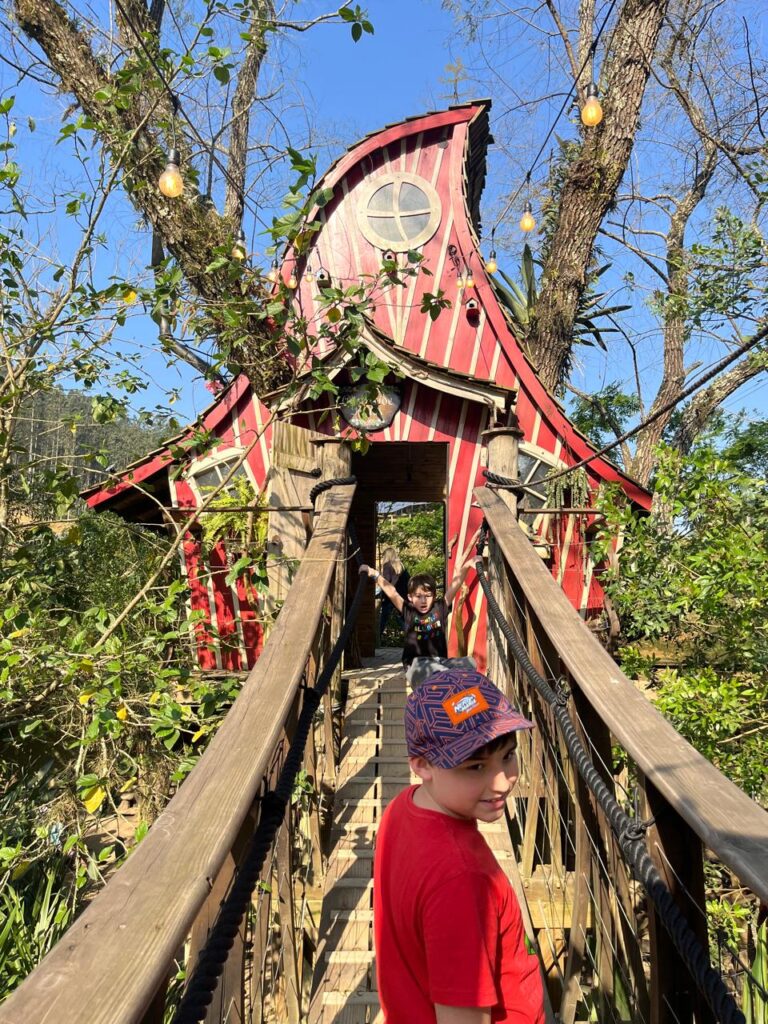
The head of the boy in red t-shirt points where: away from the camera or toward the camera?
toward the camera

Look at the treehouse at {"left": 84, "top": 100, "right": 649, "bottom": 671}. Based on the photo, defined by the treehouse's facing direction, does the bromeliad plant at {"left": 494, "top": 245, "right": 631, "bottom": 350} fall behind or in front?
behind

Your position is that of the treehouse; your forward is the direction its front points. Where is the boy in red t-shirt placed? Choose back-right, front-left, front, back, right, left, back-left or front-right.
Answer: front

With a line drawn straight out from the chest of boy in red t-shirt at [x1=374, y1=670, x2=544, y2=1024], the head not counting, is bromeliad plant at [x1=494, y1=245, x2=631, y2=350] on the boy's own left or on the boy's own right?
on the boy's own left

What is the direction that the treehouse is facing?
toward the camera

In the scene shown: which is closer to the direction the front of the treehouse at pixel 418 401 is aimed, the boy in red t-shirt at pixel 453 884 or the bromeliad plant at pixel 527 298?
the boy in red t-shirt
